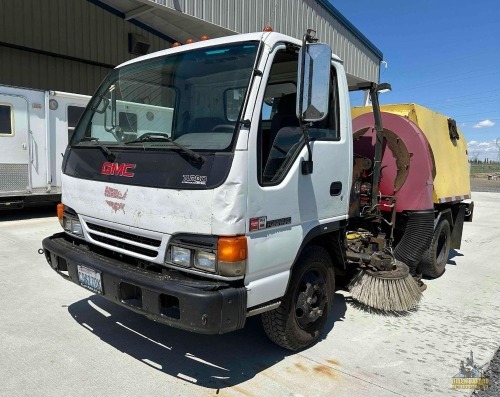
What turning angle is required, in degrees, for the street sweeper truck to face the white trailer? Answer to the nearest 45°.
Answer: approximately 90° to its right

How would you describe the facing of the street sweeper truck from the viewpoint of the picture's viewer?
facing the viewer and to the left of the viewer
